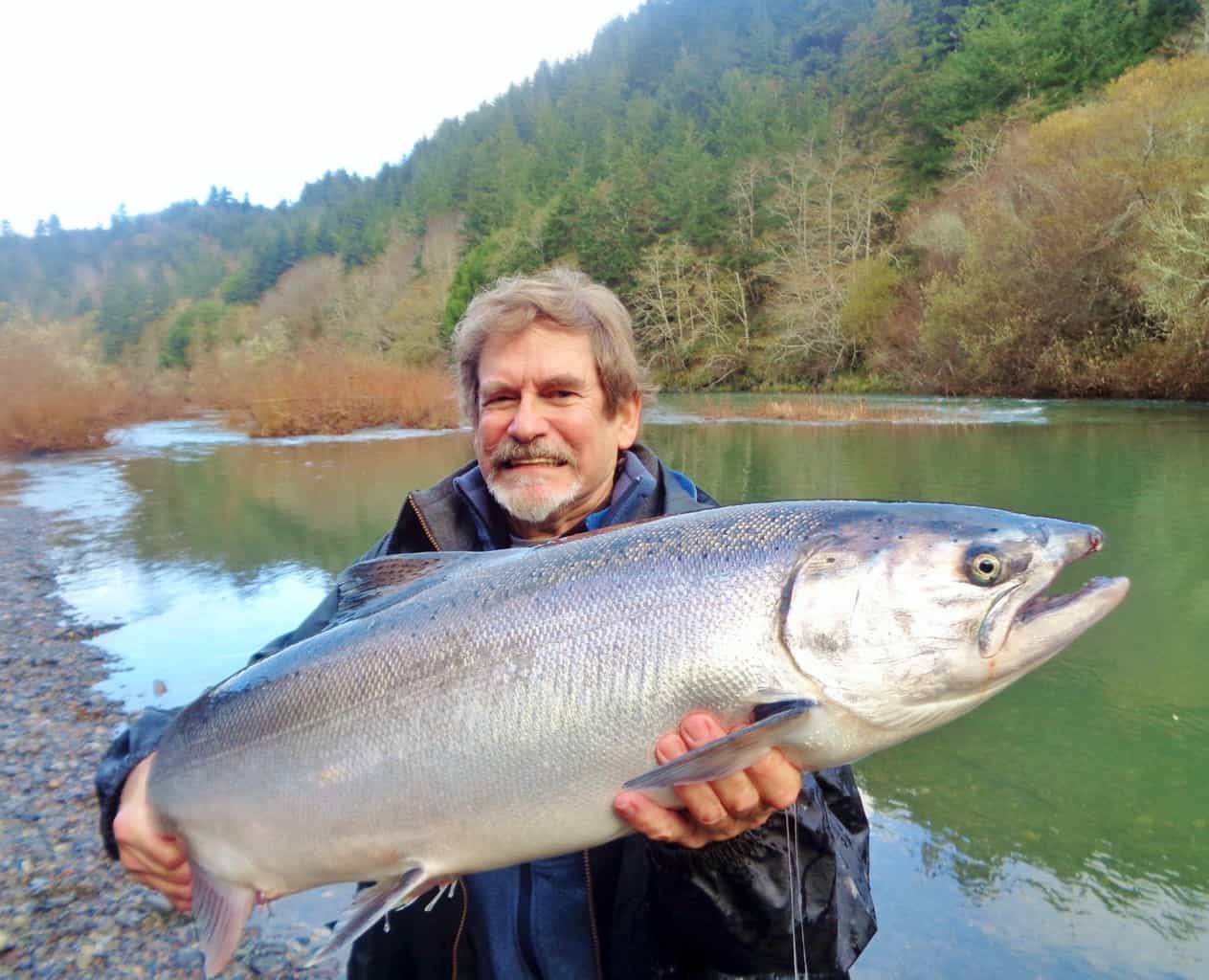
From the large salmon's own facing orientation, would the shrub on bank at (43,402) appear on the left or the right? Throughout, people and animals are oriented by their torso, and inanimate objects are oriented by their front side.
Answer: on its left

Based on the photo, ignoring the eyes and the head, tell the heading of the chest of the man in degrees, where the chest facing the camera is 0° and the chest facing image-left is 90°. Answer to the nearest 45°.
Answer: approximately 0°

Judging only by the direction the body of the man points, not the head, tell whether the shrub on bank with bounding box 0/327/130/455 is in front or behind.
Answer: behind

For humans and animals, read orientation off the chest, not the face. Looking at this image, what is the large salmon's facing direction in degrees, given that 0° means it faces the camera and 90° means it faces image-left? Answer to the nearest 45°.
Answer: approximately 270°
